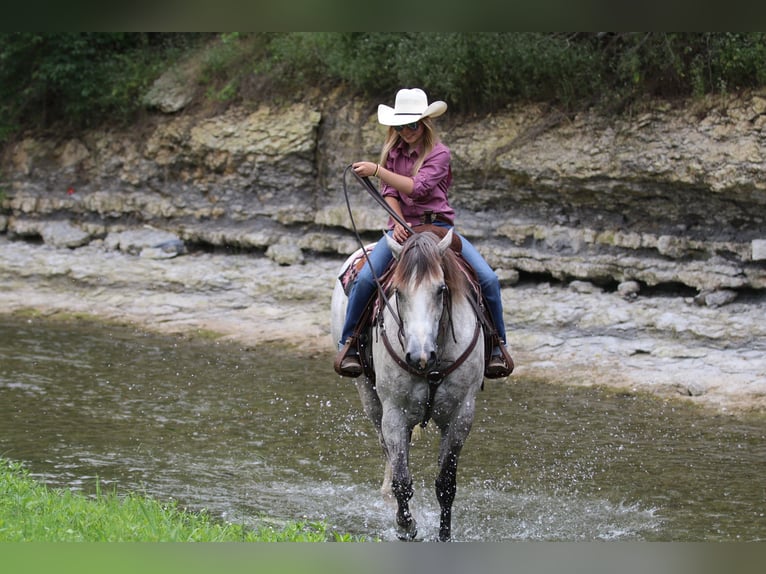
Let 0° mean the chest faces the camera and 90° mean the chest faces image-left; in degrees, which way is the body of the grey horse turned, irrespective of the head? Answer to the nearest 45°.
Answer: approximately 0°

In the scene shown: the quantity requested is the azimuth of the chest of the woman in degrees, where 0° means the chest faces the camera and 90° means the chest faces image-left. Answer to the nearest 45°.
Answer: approximately 0°

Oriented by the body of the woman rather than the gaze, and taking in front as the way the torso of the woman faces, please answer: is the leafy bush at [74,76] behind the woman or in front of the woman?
behind
